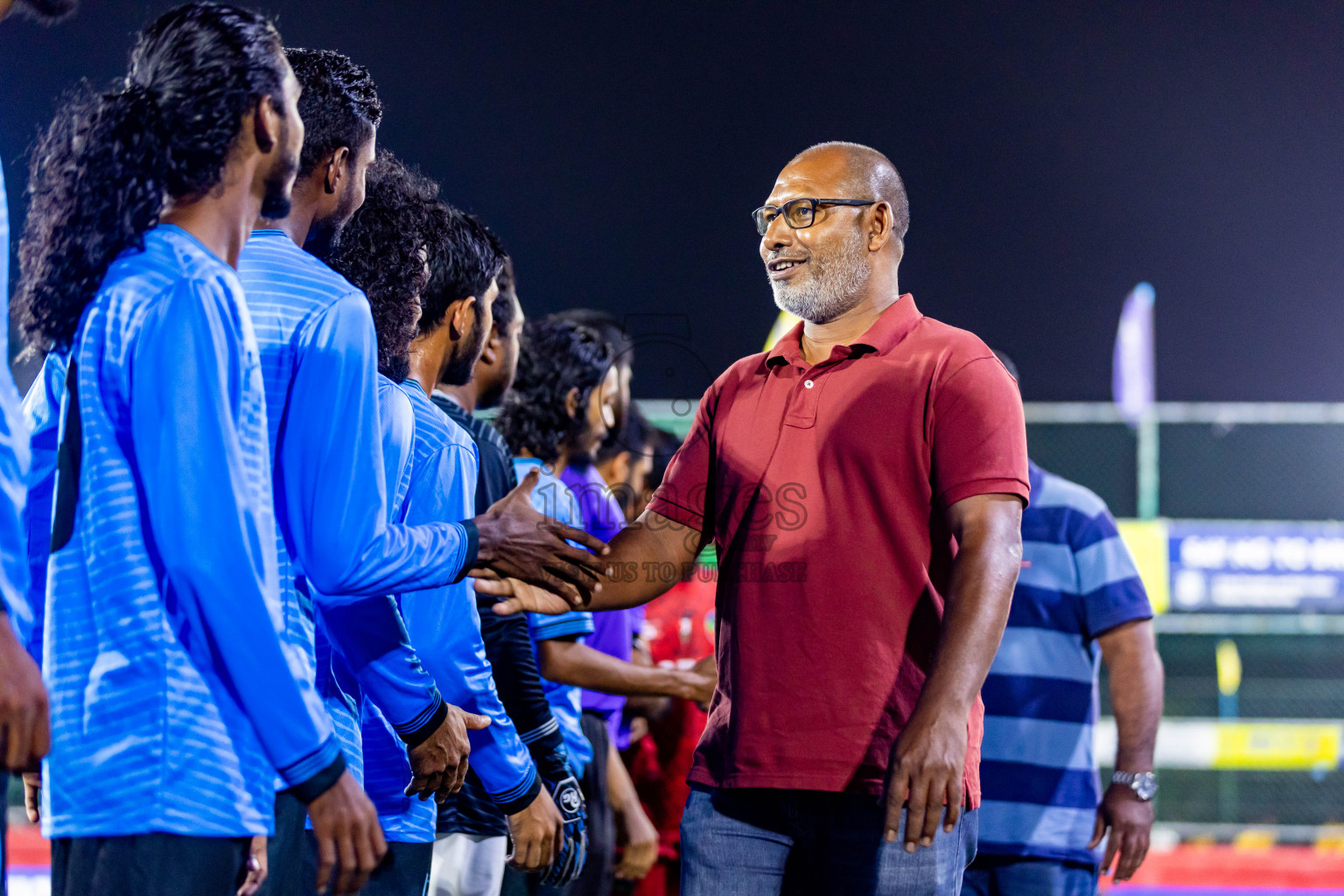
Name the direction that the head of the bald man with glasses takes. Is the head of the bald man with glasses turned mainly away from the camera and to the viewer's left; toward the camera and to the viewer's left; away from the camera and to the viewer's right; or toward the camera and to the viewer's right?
toward the camera and to the viewer's left

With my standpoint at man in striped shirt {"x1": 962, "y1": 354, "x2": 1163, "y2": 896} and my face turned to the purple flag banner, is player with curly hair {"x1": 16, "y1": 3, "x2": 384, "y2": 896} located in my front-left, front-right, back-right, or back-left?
back-left

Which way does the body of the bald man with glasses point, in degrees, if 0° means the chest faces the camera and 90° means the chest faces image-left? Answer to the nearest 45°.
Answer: approximately 45°

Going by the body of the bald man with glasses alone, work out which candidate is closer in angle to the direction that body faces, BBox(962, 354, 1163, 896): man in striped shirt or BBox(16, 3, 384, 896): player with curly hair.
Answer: the player with curly hair

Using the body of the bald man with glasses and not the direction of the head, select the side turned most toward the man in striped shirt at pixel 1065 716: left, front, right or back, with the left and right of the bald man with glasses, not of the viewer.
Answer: back

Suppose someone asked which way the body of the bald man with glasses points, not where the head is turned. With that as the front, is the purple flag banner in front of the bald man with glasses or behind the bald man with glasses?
behind

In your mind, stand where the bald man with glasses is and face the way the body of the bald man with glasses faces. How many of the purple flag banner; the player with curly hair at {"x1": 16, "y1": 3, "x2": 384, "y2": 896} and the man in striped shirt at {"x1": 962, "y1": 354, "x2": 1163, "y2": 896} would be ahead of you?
1

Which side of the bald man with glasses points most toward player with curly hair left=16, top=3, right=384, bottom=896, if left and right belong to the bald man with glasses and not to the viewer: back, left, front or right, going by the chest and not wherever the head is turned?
front

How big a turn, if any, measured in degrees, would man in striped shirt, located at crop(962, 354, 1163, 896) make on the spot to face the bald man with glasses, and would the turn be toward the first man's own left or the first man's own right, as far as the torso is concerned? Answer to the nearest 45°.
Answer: approximately 45° to the first man's own left

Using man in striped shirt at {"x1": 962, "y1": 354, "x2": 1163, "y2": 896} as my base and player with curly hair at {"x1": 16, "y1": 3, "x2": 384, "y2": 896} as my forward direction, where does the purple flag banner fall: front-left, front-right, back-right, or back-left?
back-right

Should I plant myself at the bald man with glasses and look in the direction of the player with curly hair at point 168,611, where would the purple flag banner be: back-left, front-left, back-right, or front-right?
back-right
